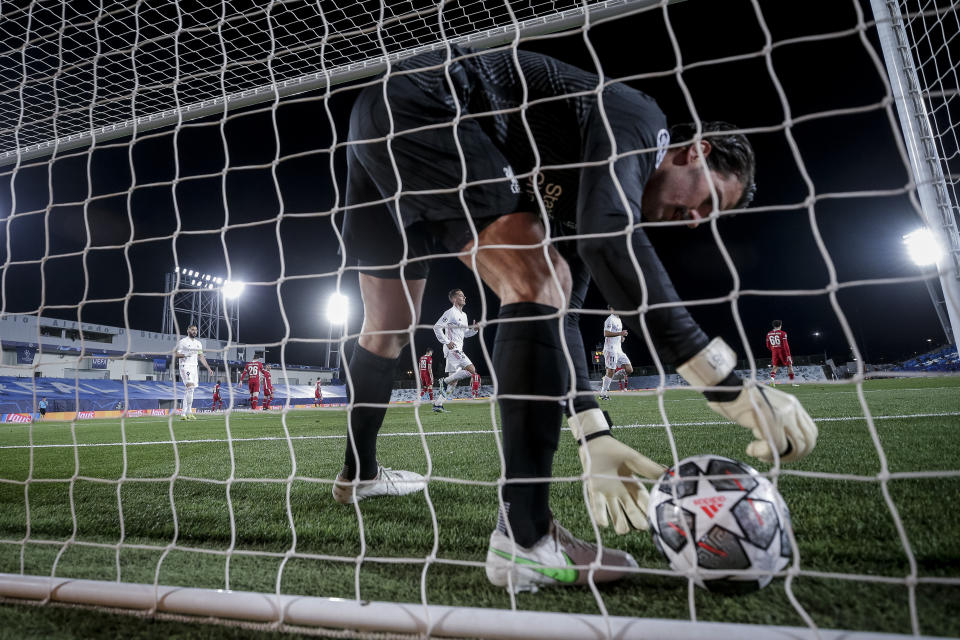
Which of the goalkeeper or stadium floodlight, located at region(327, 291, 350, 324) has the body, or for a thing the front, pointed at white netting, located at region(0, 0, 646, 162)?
the stadium floodlight

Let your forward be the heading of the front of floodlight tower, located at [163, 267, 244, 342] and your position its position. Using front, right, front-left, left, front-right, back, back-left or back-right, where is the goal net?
front-right

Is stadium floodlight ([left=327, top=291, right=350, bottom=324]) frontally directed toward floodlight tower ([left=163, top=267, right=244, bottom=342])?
no

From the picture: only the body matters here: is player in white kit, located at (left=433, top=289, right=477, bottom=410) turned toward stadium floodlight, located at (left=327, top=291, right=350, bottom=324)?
no

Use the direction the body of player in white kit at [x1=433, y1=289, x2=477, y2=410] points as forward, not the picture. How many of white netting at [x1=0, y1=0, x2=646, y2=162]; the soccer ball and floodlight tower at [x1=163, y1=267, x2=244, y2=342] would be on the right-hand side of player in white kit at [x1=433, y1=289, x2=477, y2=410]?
2

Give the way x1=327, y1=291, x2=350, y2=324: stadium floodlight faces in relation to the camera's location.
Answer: facing the viewer

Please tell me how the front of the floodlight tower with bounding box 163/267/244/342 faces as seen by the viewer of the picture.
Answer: facing the viewer and to the right of the viewer

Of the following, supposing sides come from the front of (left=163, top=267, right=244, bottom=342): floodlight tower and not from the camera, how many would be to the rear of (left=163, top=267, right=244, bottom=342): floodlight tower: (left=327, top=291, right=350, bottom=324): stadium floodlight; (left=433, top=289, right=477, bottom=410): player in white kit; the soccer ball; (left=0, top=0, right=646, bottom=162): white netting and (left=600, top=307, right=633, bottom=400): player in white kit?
0

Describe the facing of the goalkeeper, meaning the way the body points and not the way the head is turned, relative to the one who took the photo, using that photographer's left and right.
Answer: facing to the right of the viewer

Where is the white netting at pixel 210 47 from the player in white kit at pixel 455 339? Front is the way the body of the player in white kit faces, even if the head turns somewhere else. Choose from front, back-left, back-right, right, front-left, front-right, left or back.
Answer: right

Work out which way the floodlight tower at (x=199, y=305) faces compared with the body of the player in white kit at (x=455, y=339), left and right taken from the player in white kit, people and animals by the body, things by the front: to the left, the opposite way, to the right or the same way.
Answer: the same way

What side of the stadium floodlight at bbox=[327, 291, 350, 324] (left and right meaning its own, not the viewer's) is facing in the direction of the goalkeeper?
front

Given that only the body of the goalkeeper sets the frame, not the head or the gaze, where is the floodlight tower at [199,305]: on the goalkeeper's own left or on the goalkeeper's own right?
on the goalkeeper's own left

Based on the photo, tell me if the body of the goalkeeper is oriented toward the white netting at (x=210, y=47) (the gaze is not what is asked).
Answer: no

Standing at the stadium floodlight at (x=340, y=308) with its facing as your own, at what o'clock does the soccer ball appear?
The soccer ball is roughly at 12 o'clock from the stadium floodlight.
